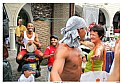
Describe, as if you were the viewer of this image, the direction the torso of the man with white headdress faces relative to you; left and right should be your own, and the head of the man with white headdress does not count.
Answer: facing the viewer and to the right of the viewer

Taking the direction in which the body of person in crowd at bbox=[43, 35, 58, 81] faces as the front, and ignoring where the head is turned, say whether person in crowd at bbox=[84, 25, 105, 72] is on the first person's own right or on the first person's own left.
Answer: on the first person's own left

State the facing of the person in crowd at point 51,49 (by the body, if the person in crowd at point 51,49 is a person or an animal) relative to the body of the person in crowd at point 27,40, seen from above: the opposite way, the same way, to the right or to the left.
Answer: the same way

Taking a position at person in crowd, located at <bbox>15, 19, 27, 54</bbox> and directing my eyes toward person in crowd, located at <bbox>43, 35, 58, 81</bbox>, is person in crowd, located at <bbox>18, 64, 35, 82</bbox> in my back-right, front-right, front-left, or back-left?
front-right

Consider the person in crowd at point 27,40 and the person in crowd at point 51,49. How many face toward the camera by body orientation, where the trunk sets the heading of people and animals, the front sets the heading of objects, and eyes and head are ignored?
2

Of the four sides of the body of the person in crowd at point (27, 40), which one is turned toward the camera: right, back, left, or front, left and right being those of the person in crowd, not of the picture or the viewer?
front

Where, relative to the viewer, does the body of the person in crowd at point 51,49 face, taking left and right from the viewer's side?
facing the viewer

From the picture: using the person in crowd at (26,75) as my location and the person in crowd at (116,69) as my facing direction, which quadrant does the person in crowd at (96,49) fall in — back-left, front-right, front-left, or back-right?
front-left
